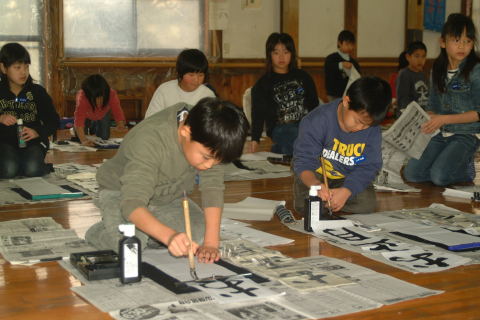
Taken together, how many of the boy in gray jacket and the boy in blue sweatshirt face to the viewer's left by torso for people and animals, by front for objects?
0

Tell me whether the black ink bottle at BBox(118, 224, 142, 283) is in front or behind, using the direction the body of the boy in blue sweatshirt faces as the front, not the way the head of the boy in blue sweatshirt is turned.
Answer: in front

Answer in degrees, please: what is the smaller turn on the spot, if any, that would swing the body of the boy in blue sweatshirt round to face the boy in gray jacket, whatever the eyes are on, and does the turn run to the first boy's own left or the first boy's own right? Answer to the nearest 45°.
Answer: approximately 45° to the first boy's own right

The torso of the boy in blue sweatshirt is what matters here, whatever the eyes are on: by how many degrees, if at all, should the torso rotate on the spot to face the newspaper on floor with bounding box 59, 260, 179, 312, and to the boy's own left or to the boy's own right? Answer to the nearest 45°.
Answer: approximately 45° to the boy's own right

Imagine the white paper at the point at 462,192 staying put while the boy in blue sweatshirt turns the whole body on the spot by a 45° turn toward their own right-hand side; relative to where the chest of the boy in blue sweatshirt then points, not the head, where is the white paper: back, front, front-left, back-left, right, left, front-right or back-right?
back

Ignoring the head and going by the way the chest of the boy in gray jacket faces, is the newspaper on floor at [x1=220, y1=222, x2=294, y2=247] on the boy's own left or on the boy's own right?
on the boy's own left

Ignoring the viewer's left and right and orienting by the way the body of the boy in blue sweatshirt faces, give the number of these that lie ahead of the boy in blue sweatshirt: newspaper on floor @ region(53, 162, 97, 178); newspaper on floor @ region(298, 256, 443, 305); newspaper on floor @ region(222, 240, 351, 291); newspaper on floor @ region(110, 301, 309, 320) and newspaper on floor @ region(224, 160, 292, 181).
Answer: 3

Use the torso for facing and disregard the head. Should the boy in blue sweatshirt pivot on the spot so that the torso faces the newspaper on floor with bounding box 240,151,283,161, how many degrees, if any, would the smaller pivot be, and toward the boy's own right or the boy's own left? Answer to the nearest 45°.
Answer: approximately 180°

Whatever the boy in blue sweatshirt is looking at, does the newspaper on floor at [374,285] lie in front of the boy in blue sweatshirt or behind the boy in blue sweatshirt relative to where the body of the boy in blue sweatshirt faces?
in front

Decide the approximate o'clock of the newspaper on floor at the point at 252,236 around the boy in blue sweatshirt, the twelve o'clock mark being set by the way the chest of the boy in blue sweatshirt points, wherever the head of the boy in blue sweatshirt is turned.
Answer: The newspaper on floor is roughly at 1 o'clock from the boy in blue sweatshirt.

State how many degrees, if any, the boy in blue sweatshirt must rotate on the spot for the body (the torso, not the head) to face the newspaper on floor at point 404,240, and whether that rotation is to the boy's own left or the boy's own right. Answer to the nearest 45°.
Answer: approximately 45° to the boy's own left

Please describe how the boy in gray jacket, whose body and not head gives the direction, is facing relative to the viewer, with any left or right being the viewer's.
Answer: facing the viewer and to the right of the viewer

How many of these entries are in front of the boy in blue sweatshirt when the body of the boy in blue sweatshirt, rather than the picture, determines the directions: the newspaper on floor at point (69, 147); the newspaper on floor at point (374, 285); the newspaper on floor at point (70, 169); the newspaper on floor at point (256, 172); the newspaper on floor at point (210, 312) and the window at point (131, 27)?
2

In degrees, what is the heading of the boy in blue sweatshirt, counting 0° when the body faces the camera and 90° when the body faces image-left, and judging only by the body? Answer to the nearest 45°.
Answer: approximately 0°

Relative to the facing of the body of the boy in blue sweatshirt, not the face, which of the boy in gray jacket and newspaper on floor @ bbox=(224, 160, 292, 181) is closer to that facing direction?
the boy in gray jacket
